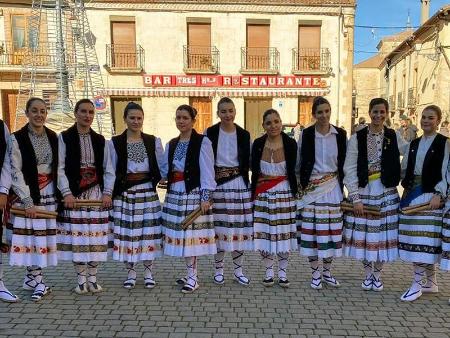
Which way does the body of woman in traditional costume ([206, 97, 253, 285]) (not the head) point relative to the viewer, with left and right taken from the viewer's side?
facing the viewer

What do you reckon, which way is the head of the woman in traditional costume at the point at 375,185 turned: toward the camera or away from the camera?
toward the camera

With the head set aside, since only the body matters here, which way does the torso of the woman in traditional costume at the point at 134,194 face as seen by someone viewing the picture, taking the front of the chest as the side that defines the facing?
toward the camera

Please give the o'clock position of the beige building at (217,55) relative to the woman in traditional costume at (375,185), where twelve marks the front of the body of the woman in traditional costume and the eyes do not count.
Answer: The beige building is roughly at 5 o'clock from the woman in traditional costume.

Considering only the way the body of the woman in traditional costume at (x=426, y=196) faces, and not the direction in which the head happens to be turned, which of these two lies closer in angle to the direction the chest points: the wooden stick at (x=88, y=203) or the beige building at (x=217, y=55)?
the wooden stick

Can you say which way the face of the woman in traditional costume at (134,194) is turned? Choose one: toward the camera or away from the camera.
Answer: toward the camera

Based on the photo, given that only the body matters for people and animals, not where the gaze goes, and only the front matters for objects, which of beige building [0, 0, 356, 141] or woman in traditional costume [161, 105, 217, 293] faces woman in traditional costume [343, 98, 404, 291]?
the beige building

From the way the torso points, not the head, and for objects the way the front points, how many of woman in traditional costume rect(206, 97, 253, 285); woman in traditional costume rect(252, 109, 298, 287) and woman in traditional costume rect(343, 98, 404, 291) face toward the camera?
3

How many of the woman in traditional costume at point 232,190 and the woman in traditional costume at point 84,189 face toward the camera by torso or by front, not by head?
2

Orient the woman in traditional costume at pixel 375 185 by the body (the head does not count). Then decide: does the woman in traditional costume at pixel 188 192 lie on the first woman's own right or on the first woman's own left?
on the first woman's own right

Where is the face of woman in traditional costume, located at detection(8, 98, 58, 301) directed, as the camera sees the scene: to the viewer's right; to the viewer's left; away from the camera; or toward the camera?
toward the camera

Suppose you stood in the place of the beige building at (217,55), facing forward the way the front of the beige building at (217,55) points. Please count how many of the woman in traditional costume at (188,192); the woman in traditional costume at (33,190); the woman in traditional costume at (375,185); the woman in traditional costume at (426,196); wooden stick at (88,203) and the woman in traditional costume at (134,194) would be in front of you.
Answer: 6

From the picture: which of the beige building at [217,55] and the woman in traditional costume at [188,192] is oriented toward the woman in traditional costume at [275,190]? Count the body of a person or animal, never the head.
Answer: the beige building

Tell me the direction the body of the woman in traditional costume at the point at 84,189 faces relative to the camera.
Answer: toward the camera
